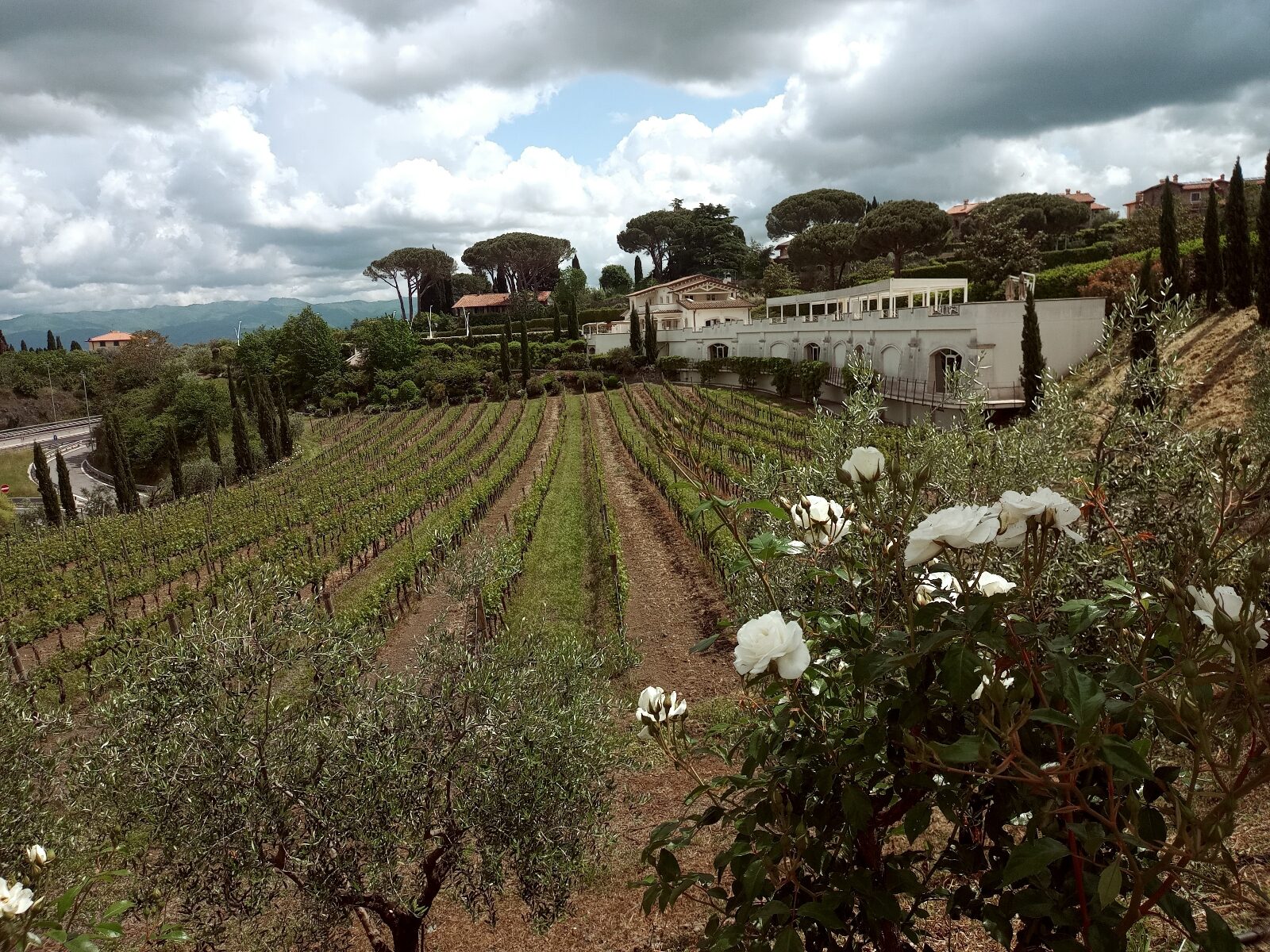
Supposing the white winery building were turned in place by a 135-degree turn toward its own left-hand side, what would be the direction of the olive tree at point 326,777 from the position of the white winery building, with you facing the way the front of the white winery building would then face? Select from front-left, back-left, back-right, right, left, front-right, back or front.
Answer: right

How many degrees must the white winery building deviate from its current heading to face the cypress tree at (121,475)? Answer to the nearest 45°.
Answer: approximately 45° to its right

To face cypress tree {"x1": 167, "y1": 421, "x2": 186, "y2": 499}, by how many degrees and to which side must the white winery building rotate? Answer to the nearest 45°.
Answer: approximately 45° to its right

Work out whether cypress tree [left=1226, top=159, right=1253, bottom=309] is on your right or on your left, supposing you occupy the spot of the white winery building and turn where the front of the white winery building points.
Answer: on your left

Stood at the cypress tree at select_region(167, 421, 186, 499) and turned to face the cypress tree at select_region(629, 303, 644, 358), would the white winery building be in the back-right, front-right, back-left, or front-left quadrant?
front-right

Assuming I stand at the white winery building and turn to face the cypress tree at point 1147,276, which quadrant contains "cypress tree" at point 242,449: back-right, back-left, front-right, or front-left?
back-right

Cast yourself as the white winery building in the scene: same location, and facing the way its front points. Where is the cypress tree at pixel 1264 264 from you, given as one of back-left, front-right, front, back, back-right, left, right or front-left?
left

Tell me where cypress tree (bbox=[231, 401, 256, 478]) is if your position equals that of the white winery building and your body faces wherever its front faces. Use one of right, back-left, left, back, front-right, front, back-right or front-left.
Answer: front-right

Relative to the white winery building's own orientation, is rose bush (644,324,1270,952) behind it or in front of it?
in front
